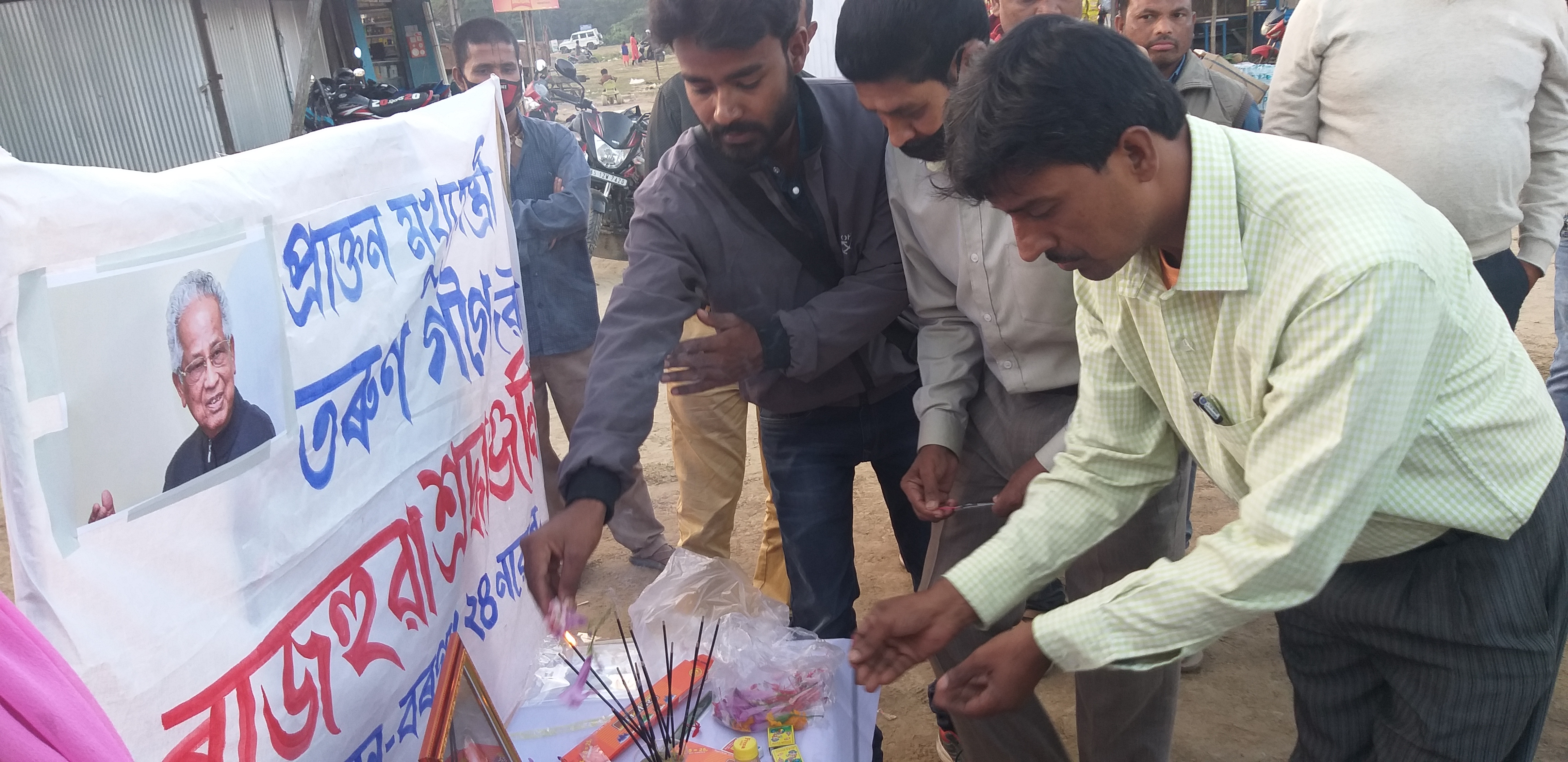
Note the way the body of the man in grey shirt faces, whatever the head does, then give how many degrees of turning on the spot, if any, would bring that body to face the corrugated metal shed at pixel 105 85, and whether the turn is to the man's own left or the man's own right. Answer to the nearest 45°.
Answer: approximately 90° to the man's own right

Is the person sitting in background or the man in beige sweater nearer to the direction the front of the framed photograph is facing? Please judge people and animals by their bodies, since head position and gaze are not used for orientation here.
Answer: the man in beige sweater

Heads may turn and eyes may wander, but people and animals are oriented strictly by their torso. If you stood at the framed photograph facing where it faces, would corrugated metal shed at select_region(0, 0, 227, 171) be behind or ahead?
behind

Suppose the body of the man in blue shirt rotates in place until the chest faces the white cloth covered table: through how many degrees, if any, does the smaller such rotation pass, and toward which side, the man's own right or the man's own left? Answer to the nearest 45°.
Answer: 0° — they already face it

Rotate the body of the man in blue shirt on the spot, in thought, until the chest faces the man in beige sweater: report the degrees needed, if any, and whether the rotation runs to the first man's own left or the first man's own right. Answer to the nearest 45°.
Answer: approximately 45° to the first man's own left

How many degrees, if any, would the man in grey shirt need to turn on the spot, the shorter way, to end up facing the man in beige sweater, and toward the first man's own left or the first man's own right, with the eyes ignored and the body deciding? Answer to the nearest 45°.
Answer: approximately 180°

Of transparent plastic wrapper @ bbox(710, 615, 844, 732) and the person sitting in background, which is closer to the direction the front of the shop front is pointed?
the transparent plastic wrapper

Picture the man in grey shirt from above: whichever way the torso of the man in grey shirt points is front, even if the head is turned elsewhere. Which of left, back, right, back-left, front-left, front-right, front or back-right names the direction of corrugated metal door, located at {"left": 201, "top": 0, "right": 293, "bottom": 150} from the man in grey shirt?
right
